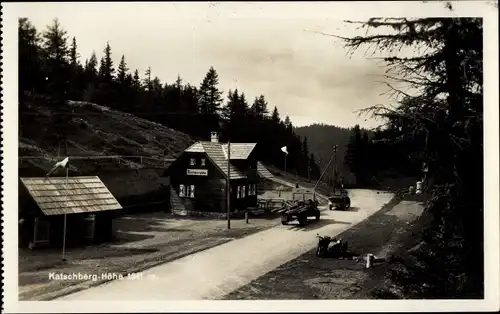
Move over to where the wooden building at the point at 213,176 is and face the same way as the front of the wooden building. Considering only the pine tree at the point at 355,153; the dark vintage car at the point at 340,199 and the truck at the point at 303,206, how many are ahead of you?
0

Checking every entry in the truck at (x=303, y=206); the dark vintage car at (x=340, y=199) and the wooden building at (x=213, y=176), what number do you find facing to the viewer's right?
0

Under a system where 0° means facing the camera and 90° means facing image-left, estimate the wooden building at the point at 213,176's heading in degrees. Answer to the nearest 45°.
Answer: approximately 45°

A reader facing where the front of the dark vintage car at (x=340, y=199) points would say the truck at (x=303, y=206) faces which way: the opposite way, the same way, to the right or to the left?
the same way

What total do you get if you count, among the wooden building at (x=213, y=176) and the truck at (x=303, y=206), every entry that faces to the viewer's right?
0

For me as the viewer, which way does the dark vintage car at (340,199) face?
facing the viewer and to the left of the viewer

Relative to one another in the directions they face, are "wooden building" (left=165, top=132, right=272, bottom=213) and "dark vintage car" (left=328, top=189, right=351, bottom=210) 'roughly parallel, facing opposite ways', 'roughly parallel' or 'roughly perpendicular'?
roughly parallel

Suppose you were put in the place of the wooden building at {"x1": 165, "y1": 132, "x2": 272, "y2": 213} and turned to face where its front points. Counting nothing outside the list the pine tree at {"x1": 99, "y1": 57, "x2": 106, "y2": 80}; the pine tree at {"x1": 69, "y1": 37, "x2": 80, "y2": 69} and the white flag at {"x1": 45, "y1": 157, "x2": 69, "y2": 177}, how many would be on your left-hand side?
0

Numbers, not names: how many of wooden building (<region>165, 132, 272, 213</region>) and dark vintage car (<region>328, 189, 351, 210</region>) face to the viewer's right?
0
